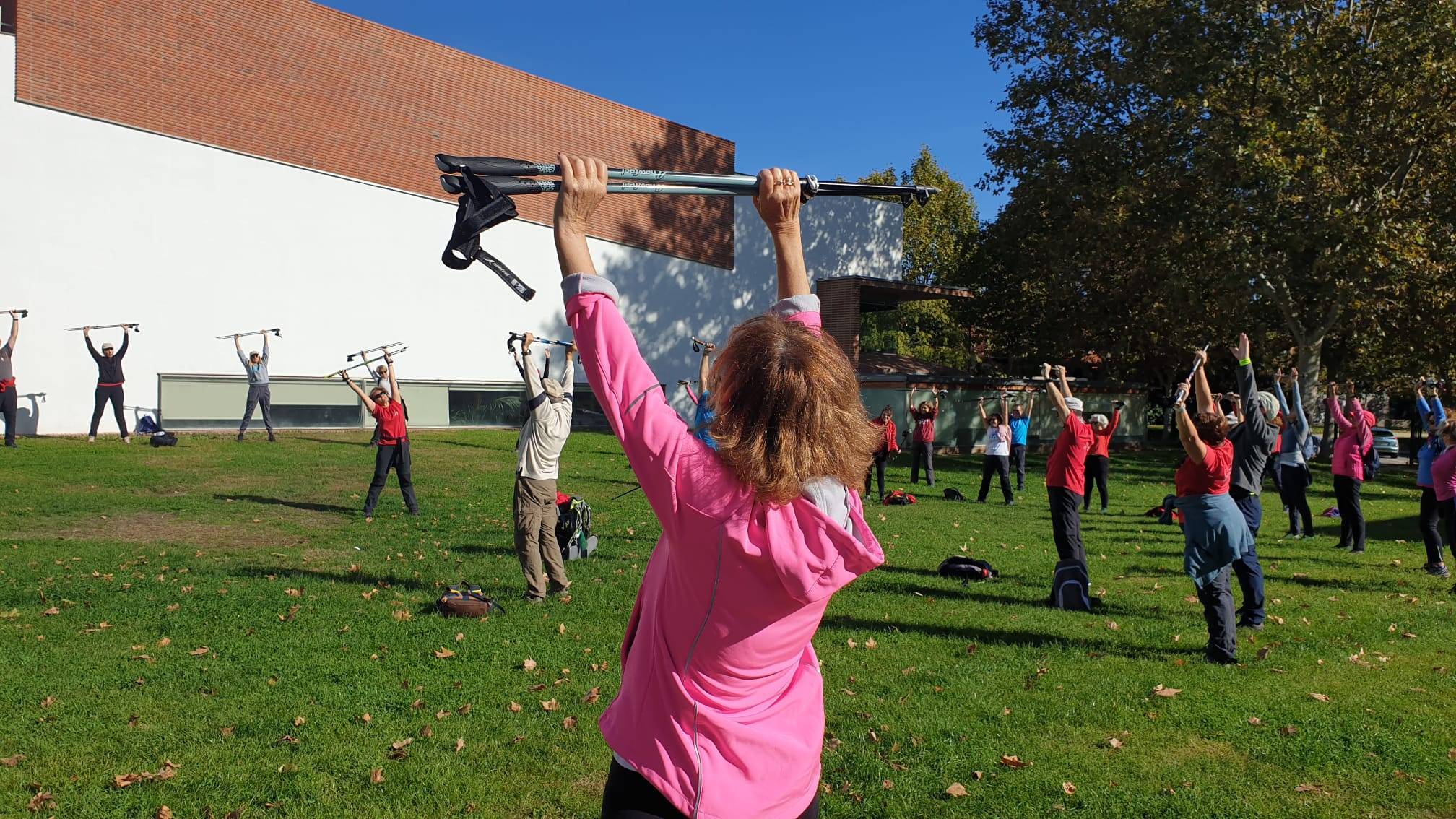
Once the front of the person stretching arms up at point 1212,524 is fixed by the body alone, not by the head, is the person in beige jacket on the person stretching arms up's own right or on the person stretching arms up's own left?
on the person stretching arms up's own left

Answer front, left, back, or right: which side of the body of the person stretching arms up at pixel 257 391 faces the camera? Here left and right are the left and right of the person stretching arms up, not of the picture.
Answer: front

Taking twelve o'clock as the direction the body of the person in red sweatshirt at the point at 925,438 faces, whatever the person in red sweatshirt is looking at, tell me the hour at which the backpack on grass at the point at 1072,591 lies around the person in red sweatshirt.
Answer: The backpack on grass is roughly at 12 o'clock from the person in red sweatshirt.

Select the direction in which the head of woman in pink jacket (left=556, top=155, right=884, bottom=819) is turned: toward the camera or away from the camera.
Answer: away from the camera

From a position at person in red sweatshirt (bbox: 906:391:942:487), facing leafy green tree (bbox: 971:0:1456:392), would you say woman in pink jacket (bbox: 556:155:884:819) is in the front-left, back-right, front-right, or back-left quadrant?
back-right

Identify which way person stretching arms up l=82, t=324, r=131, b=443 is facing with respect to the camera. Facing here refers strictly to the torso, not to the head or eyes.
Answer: toward the camera

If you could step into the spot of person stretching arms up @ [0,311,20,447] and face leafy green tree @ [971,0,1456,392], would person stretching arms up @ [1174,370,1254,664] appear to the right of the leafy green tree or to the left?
right

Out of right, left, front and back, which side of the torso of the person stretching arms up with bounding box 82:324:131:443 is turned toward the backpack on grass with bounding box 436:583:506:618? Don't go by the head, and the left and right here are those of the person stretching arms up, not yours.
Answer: front

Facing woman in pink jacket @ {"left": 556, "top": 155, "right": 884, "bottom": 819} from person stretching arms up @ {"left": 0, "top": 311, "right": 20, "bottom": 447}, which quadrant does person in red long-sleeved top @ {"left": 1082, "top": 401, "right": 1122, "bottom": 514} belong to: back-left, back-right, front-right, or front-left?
front-left

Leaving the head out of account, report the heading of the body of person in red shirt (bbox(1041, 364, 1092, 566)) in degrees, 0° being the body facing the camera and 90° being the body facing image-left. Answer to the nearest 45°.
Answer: approximately 90°

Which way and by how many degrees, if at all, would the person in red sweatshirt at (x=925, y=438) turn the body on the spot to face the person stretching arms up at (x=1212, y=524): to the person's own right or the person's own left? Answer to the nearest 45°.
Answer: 0° — they already face them

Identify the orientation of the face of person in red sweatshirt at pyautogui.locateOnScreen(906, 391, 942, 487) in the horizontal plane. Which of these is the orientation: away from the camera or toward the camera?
toward the camera
